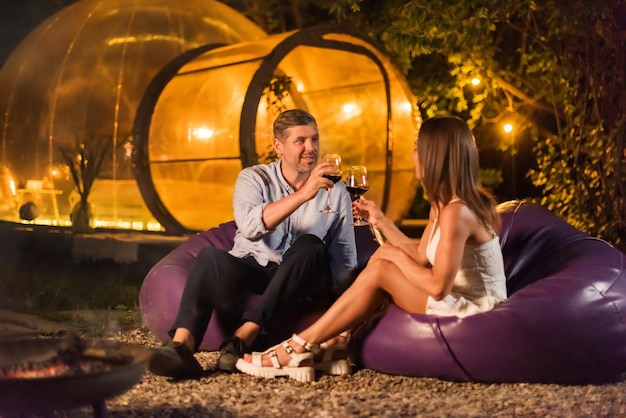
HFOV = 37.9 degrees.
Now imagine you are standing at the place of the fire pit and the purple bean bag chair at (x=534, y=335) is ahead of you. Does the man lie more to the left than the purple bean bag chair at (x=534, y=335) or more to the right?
left

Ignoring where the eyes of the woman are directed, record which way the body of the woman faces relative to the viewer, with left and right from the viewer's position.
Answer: facing to the left of the viewer

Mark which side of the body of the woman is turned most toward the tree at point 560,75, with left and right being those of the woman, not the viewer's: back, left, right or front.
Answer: right

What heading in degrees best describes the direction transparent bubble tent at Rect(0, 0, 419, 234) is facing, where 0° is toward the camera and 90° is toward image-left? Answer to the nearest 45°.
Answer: approximately 315°

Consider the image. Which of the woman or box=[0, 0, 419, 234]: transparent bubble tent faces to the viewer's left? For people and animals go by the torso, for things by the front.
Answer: the woman

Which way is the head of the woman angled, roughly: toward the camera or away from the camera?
away from the camera

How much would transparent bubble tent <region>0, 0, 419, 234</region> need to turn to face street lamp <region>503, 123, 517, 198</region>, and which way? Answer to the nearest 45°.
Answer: approximately 45° to its left

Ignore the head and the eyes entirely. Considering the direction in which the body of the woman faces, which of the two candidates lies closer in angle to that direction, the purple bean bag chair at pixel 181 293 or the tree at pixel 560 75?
the purple bean bag chair

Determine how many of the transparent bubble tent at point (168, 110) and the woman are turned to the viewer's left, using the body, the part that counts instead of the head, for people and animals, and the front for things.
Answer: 1

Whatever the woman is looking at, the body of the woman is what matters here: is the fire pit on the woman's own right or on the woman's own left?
on the woman's own left
